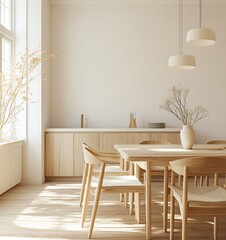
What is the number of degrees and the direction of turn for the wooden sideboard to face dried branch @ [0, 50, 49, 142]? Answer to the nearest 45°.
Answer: approximately 45° to its right

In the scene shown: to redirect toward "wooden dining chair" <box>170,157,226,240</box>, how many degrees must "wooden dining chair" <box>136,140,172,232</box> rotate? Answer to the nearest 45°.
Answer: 0° — it already faces it

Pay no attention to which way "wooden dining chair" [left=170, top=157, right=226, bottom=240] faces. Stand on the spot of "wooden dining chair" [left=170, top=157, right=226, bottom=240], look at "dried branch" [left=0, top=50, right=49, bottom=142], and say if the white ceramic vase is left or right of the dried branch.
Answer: right

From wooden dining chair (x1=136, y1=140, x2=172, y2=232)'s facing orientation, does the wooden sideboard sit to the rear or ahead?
to the rear

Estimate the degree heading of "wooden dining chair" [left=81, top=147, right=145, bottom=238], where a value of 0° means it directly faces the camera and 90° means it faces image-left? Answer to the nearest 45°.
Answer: approximately 270°

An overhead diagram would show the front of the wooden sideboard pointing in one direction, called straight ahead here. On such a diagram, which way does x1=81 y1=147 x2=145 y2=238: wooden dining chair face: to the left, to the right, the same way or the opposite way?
to the left

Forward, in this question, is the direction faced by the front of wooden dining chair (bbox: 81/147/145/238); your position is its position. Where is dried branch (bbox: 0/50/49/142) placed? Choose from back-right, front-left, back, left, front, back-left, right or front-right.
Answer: back-left

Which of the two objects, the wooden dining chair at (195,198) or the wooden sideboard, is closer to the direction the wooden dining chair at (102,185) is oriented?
the wooden dining chair
